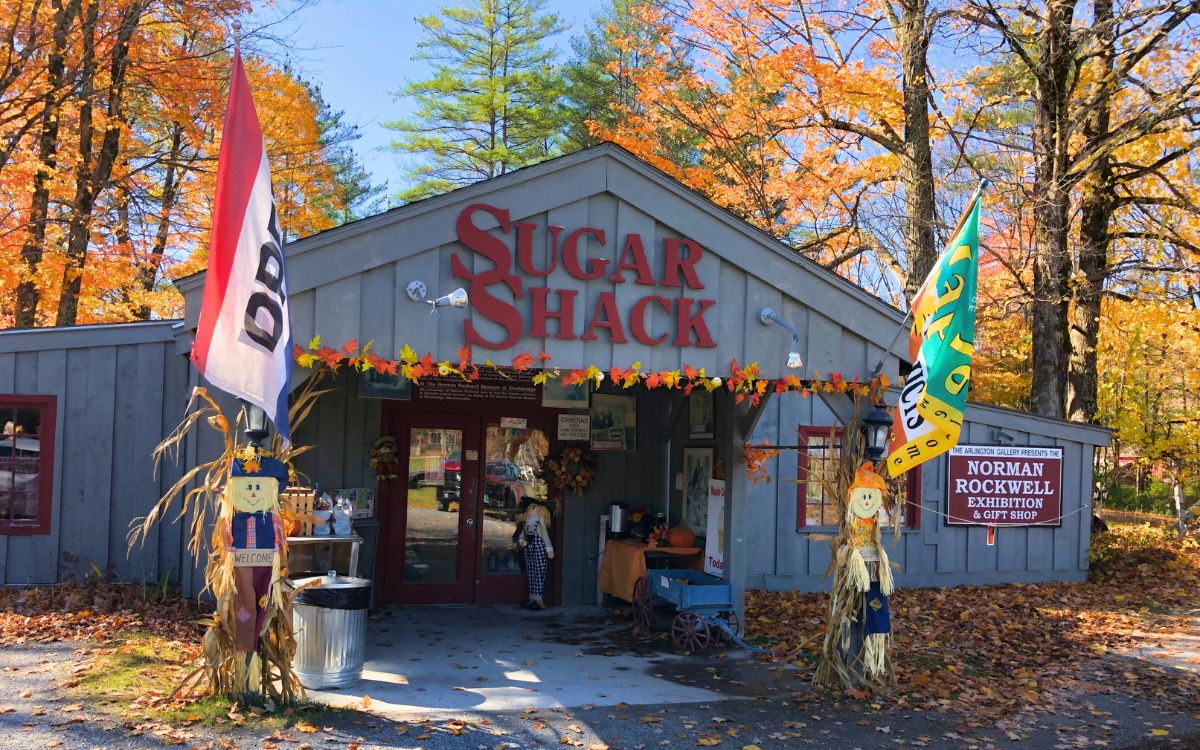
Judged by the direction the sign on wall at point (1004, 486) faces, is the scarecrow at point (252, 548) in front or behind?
in front

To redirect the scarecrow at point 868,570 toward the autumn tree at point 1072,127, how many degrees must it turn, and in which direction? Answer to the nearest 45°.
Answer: approximately 180°

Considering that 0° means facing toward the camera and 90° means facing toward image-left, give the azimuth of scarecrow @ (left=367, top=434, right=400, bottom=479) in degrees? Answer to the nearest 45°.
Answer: approximately 0°

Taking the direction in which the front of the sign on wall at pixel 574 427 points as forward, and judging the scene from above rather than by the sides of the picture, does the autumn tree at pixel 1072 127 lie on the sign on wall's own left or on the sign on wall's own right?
on the sign on wall's own left

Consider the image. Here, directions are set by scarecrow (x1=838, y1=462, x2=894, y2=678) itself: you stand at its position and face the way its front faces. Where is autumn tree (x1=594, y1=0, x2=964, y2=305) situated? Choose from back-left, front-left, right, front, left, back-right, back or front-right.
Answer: back

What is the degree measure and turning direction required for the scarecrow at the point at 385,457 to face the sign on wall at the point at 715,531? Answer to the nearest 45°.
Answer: approximately 45° to its left

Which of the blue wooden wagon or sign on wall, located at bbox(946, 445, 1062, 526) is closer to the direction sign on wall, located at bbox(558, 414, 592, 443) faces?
the blue wooden wagon

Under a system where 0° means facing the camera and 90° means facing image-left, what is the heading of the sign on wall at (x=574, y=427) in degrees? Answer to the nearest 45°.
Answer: approximately 0°
